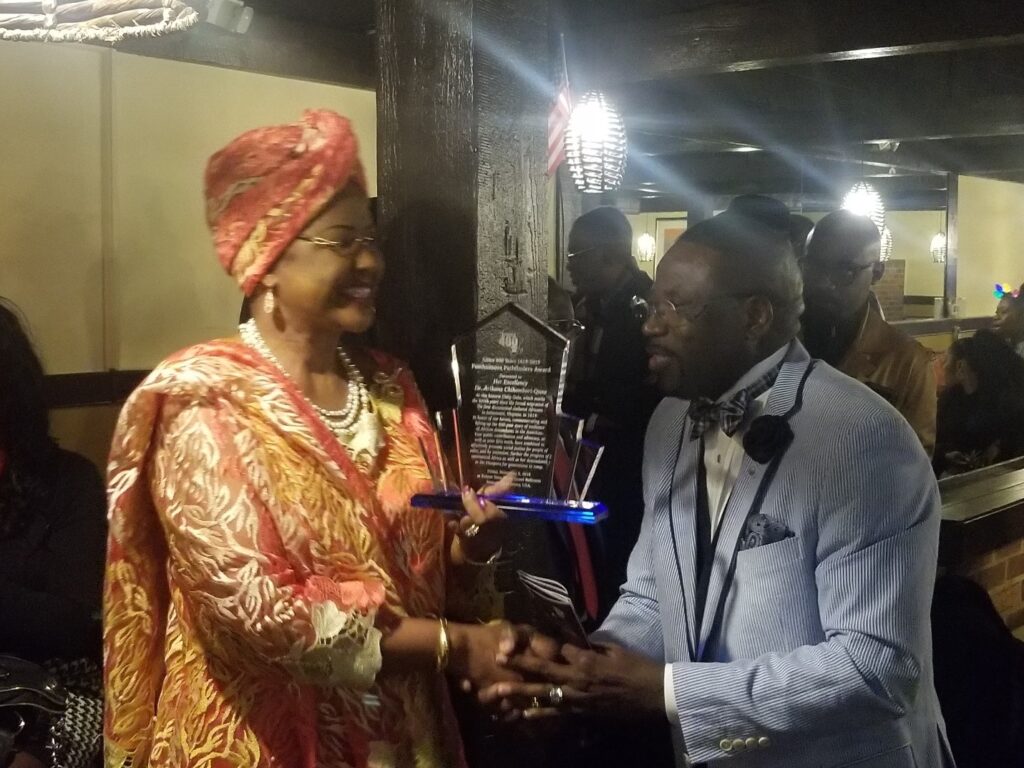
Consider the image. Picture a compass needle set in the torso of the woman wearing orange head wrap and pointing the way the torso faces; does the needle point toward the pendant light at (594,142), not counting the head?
no

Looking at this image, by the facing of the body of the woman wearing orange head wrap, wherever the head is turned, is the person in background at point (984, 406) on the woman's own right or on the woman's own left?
on the woman's own left

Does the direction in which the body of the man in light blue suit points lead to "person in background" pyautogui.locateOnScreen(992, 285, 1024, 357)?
no

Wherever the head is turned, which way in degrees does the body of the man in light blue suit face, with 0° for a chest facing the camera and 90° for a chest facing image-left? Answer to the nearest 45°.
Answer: approximately 45°

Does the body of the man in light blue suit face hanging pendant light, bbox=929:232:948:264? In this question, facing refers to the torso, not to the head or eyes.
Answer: no

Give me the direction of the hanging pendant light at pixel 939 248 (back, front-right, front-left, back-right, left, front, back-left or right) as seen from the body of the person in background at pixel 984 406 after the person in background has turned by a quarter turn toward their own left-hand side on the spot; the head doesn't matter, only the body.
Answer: back

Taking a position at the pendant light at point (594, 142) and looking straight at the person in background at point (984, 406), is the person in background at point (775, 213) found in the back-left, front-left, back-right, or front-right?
front-right

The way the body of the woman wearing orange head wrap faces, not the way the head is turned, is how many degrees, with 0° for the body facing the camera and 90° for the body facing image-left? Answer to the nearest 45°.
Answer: approximately 315°

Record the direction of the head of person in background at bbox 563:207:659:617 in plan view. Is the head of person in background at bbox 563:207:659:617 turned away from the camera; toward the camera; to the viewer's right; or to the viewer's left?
to the viewer's left

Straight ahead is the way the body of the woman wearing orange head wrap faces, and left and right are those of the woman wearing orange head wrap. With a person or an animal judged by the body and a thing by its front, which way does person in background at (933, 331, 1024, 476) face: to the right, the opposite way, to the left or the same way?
the opposite way

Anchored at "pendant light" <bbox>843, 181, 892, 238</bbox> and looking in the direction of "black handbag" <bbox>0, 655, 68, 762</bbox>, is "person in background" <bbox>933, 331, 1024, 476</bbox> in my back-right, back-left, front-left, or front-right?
front-left

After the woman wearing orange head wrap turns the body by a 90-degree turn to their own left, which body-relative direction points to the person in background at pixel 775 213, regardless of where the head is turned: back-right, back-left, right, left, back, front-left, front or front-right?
front

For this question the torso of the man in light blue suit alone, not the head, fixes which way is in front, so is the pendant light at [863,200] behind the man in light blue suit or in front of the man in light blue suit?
behind

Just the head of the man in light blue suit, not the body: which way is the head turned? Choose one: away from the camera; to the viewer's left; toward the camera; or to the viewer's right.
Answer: to the viewer's left

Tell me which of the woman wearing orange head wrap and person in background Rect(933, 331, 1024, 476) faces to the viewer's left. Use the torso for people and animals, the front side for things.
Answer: the person in background

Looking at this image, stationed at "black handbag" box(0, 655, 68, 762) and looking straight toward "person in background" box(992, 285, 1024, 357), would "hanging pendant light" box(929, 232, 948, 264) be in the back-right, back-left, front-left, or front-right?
front-left

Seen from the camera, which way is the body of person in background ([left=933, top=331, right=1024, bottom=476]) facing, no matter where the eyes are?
to the viewer's left

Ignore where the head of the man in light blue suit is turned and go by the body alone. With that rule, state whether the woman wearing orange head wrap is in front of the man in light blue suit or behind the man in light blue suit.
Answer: in front
